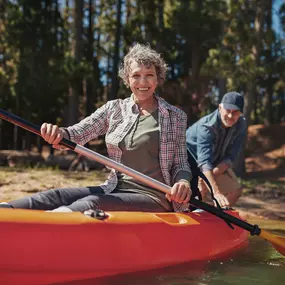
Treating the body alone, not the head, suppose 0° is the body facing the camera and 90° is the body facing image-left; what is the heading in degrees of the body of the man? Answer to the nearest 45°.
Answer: approximately 315°

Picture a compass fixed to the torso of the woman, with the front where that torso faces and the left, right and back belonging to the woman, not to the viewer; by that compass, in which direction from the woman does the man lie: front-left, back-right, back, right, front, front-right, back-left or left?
back

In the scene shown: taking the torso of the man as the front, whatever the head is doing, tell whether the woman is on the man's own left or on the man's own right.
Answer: on the man's own right
